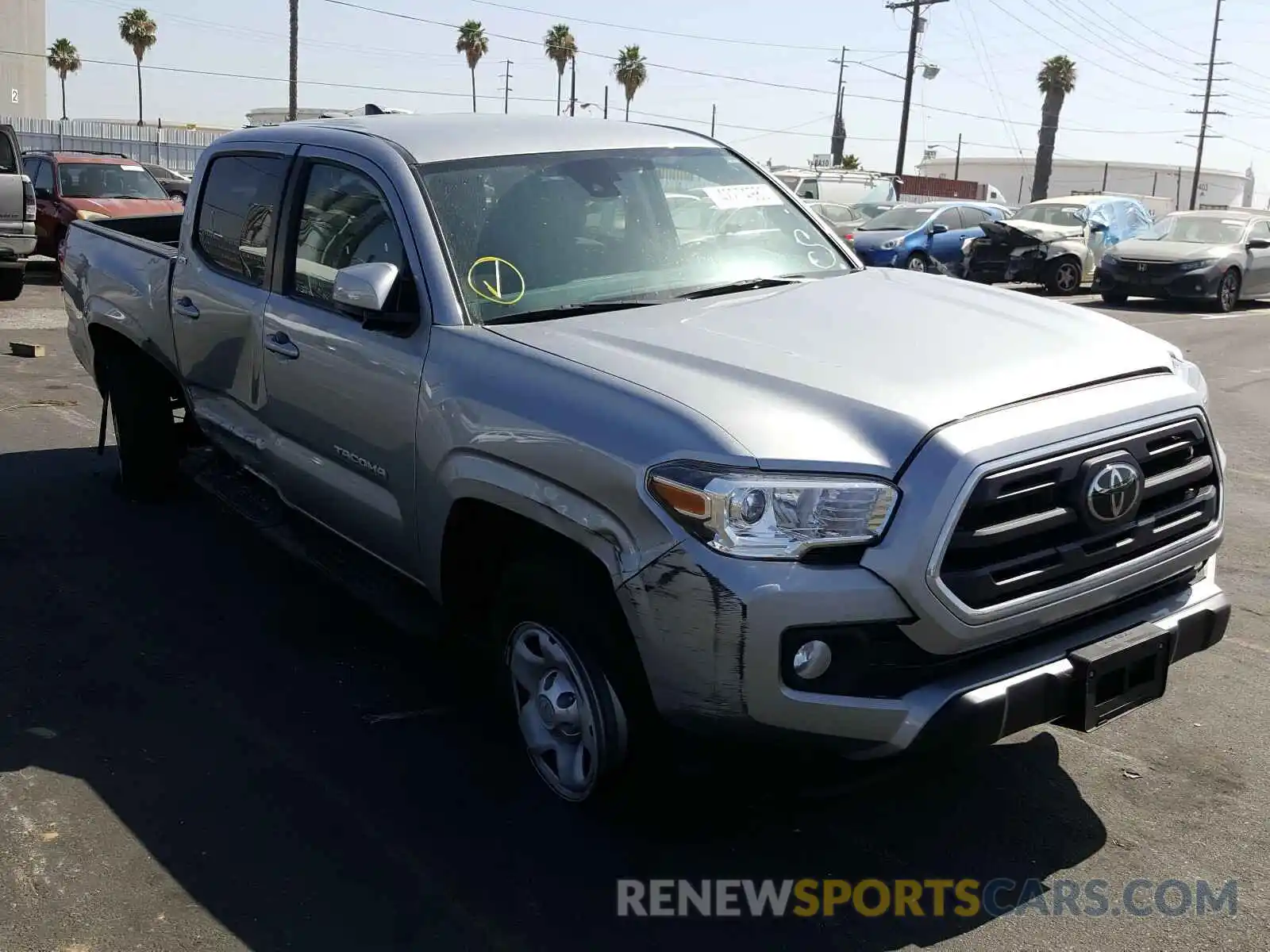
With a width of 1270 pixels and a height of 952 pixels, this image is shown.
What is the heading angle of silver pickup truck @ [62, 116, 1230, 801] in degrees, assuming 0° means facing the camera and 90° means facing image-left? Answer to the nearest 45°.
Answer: approximately 315°

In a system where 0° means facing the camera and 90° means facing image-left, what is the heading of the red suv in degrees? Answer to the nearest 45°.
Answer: approximately 315°

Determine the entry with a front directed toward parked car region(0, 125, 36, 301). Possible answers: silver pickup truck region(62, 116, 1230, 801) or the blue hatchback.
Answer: the blue hatchback

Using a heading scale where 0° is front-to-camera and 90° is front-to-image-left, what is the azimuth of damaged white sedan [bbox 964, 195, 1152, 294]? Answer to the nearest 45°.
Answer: approximately 45°

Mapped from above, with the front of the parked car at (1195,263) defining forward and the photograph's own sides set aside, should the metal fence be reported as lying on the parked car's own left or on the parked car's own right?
on the parked car's own right

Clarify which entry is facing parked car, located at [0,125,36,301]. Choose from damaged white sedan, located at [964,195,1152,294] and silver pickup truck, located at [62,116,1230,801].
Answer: the damaged white sedan

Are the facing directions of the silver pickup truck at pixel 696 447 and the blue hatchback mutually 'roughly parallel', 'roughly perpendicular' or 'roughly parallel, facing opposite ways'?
roughly perpendicular

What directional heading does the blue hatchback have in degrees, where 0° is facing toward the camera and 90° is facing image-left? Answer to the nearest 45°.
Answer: approximately 45°
